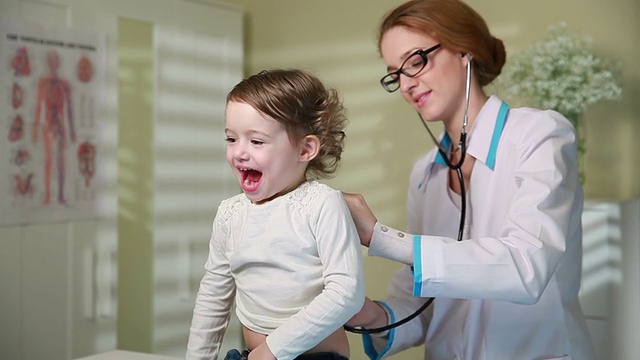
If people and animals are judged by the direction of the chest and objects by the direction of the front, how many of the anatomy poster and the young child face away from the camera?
0

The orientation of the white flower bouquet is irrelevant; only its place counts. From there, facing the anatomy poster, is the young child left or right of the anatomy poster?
left

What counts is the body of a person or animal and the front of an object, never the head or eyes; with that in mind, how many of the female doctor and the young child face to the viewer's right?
0

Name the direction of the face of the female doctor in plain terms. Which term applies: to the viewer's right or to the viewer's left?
to the viewer's left

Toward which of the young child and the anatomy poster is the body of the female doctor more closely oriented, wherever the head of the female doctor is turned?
the young child

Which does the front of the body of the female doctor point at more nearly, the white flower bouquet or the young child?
the young child

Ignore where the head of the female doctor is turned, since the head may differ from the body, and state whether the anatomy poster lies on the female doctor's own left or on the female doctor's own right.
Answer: on the female doctor's own right

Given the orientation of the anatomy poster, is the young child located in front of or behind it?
in front

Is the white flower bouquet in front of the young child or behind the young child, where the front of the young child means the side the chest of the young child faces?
behind

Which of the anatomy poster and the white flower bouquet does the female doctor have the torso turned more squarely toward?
the anatomy poster

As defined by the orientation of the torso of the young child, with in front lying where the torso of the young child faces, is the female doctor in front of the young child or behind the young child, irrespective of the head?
behind

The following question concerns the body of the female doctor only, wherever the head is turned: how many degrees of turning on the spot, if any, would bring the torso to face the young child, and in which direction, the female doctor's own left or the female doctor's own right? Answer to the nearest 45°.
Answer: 0° — they already face them

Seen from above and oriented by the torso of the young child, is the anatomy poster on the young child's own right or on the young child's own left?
on the young child's own right

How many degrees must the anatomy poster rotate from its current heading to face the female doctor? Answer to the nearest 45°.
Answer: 0° — it already faces them

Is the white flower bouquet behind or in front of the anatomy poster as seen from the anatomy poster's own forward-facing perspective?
in front
